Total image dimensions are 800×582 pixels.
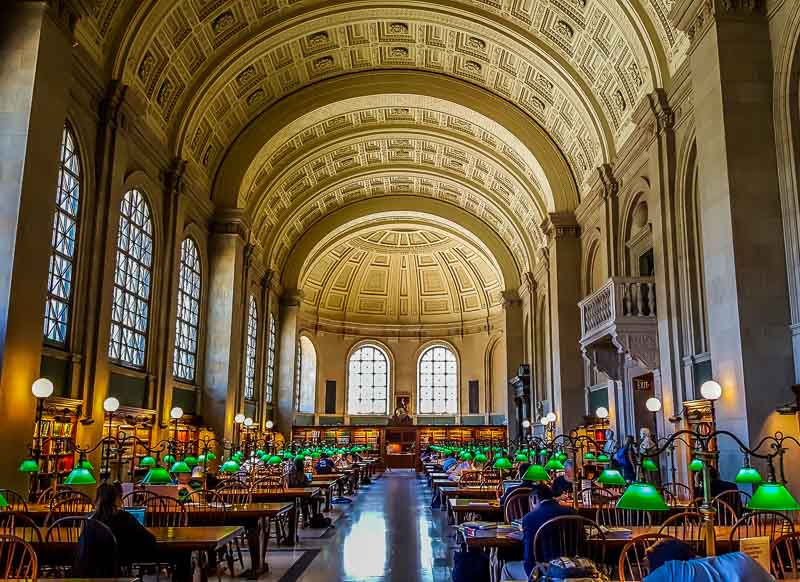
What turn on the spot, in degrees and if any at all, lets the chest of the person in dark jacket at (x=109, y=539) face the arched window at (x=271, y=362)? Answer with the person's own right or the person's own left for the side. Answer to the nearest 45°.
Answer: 0° — they already face it

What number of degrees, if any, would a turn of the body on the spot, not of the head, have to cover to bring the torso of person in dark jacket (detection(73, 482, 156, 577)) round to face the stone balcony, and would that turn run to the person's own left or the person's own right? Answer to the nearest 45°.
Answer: approximately 45° to the person's own right

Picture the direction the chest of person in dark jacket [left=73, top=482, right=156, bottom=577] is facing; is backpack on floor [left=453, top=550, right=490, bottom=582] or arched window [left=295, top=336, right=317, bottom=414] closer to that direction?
the arched window

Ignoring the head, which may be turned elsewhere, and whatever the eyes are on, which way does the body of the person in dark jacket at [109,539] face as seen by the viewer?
away from the camera

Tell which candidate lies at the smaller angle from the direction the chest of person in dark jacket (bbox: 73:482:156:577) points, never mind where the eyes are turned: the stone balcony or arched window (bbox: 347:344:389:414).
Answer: the arched window

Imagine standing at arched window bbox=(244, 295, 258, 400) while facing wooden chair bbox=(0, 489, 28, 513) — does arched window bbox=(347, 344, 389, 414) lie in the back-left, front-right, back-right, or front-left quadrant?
back-left

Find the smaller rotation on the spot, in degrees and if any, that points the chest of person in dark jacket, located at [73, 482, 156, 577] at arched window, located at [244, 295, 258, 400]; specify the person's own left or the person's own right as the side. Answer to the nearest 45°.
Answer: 0° — they already face it

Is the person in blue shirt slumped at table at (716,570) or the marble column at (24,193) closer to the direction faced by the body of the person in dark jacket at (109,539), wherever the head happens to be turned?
the marble column

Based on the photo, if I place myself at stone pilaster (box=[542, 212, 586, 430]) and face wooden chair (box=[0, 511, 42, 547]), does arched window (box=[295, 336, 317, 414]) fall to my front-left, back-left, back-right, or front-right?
back-right

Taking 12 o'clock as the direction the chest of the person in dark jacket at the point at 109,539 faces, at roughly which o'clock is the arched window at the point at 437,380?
The arched window is roughly at 1 o'clock from the person in dark jacket.

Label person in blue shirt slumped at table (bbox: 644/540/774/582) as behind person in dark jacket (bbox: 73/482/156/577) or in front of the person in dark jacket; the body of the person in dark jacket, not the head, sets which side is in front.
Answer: behind

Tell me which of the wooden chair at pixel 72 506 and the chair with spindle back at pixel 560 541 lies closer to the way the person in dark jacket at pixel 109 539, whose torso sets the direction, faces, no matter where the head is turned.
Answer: the wooden chair

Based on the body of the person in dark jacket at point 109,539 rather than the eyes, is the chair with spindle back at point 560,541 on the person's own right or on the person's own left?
on the person's own right
